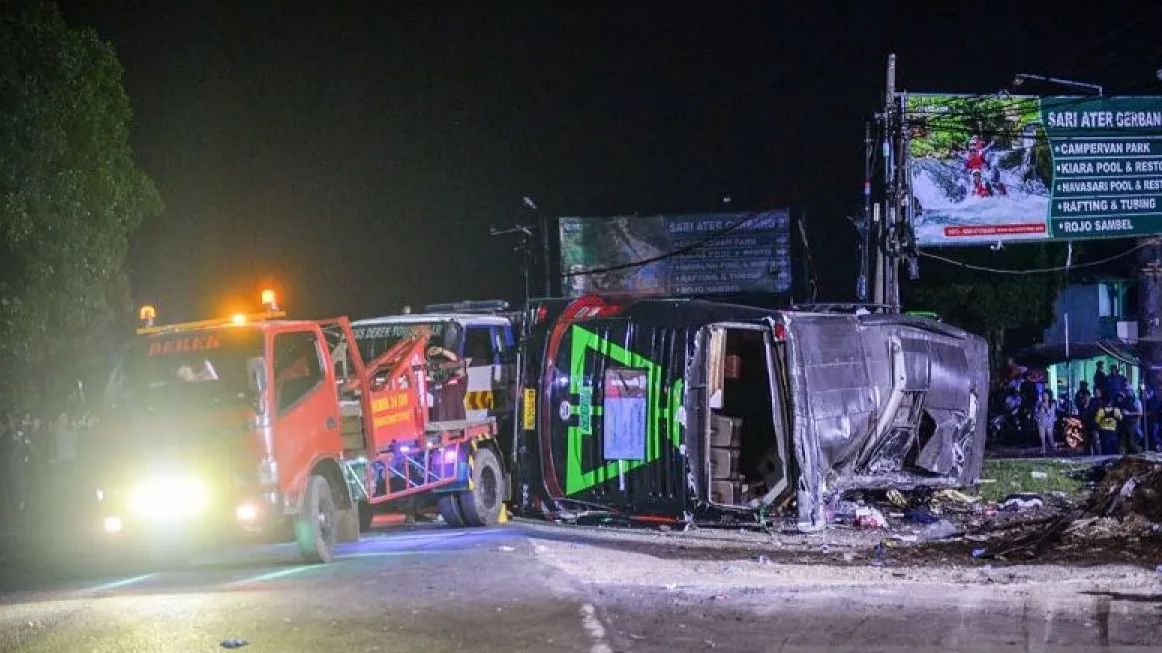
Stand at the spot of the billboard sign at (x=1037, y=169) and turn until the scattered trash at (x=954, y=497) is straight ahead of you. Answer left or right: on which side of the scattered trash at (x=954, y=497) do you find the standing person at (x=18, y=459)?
right

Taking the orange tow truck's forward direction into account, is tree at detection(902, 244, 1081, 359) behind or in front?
behind

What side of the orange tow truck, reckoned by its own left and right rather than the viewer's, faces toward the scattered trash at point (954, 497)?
back

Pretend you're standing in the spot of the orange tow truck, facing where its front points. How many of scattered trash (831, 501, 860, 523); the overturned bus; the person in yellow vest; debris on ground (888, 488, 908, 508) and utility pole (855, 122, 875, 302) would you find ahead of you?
0

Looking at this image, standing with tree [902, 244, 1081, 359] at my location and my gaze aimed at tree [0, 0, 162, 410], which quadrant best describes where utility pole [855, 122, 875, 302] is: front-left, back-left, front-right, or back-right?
front-left

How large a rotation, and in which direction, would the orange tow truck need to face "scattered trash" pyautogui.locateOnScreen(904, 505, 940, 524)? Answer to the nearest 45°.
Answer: approximately 135° to its left

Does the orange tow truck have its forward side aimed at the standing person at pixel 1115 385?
no

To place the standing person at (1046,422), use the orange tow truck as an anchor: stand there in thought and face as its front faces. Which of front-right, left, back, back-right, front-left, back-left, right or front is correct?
back

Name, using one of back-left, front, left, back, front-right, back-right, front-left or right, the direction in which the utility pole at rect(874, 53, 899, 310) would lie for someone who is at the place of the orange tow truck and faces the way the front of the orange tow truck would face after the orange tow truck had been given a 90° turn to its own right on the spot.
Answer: right

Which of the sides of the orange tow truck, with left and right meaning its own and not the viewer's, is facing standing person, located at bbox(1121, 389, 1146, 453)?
back

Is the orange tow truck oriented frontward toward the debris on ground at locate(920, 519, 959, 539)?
no

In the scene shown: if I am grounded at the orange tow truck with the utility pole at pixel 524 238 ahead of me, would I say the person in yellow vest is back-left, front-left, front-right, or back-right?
front-right

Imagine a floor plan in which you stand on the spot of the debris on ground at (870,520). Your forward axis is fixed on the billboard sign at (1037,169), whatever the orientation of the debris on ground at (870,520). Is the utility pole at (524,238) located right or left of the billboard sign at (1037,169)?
left

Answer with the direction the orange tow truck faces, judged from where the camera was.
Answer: facing the viewer and to the left of the viewer

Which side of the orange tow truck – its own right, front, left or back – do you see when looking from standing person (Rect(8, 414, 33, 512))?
right

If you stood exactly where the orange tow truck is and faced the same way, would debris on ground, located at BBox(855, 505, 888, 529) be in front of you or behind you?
behind

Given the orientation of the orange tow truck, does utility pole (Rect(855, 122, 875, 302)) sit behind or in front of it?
behind

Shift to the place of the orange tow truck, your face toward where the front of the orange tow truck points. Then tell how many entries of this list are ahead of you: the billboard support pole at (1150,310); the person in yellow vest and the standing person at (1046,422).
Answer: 0

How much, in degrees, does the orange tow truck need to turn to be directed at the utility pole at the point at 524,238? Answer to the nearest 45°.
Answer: approximately 135° to its right

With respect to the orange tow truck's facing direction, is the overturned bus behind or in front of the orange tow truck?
behind

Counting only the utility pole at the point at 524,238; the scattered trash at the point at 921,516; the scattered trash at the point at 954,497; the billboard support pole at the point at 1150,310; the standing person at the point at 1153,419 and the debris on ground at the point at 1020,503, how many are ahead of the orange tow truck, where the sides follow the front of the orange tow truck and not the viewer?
0

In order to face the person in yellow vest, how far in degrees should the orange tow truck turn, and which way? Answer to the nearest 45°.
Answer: approximately 180°
